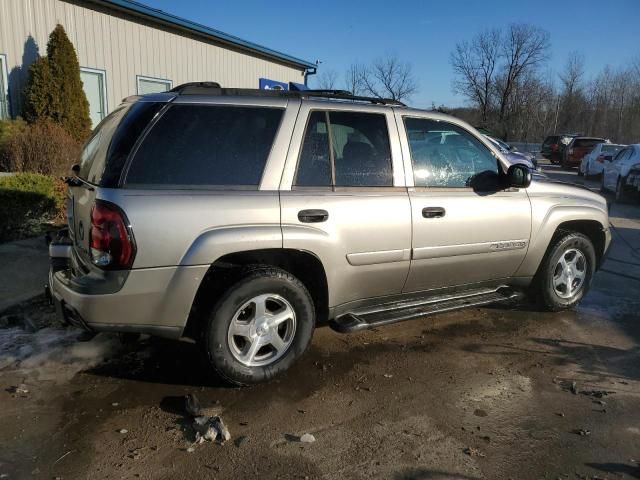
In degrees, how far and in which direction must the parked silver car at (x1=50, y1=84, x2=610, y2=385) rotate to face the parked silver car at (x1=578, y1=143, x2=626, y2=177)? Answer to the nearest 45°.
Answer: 0° — it already faces it

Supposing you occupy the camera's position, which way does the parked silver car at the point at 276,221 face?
facing away from the viewer and to the right of the viewer

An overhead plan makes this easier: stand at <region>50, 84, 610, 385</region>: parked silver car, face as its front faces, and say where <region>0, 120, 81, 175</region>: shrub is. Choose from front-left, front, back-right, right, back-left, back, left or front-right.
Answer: left

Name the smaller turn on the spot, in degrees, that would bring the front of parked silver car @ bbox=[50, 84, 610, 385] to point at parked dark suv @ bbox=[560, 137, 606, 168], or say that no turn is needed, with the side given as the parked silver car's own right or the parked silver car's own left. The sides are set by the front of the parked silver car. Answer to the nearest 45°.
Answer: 0° — it already faces it

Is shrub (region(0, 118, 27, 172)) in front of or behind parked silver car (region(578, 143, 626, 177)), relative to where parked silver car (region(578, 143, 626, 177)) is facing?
in front

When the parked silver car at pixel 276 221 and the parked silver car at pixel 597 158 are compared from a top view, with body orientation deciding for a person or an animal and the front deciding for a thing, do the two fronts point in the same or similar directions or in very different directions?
very different directions

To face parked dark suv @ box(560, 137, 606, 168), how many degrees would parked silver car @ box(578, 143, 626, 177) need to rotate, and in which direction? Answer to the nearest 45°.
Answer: approximately 135° to its right

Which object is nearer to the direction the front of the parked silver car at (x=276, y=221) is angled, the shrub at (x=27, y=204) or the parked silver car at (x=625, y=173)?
the parked silver car

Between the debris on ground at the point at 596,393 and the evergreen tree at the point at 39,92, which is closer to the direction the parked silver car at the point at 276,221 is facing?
the debris on ground

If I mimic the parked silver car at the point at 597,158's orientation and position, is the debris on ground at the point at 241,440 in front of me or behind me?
in front

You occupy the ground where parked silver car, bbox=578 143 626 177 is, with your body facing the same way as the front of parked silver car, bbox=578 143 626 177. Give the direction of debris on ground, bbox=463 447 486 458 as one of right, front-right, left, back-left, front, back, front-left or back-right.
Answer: front-left
